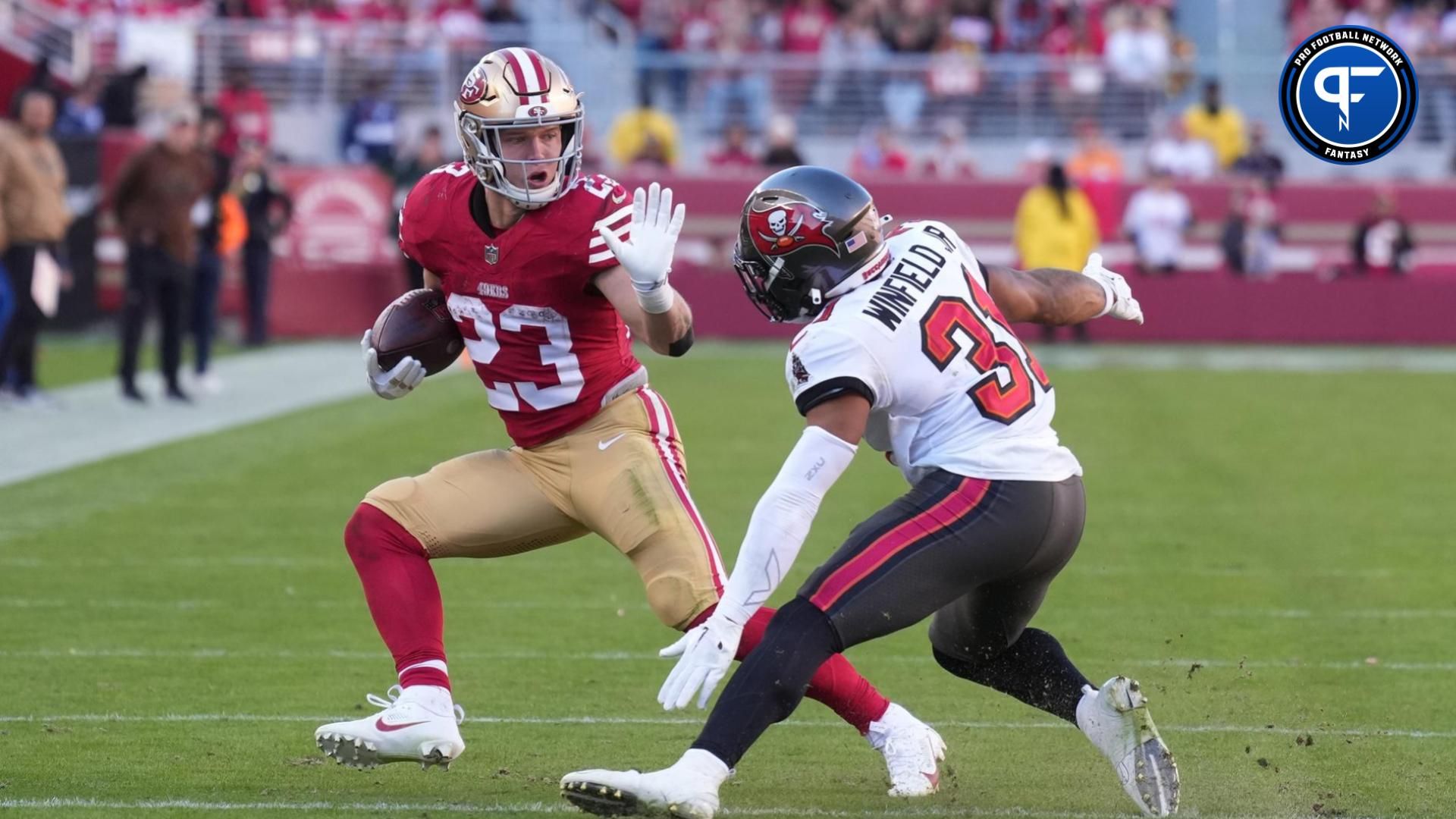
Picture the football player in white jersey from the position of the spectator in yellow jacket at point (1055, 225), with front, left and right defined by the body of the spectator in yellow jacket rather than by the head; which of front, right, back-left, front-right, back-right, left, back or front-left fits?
back

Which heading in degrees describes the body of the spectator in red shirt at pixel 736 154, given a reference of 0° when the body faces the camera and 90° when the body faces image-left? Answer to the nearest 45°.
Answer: approximately 0°

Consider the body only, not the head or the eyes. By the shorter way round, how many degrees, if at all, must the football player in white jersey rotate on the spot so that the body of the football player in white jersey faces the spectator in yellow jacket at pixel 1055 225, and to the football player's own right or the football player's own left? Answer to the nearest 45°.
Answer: approximately 45° to the football player's own right

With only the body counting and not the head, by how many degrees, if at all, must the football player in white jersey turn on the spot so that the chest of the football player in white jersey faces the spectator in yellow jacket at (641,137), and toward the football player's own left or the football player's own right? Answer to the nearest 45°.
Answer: approximately 45° to the football player's own right

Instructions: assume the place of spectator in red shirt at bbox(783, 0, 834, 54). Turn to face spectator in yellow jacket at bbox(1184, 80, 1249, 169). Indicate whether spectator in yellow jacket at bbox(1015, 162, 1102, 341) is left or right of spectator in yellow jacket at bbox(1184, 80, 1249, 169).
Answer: right

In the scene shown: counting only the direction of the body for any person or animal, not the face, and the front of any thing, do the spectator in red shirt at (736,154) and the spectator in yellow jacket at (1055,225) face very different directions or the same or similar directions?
very different directions

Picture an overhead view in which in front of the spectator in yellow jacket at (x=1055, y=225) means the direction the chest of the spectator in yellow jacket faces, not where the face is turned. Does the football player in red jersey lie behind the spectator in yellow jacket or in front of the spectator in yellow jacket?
behind

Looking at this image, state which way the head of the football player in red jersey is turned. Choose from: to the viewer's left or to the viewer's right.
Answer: to the viewer's right

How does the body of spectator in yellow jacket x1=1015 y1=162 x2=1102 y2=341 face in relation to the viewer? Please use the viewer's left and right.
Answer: facing away from the viewer

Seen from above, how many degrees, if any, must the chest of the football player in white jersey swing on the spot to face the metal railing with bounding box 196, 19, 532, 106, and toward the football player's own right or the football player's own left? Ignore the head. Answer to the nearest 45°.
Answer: approximately 45° to the football player's own right

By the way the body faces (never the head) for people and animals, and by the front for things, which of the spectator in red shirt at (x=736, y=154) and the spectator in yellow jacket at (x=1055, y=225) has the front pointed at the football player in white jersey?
the spectator in red shirt

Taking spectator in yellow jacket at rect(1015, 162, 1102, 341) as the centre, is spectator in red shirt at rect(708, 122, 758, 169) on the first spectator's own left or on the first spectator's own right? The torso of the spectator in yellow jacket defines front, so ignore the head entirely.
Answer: on the first spectator's own left

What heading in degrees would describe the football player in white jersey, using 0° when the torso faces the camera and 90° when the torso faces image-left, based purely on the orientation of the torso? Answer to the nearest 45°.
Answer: approximately 135°

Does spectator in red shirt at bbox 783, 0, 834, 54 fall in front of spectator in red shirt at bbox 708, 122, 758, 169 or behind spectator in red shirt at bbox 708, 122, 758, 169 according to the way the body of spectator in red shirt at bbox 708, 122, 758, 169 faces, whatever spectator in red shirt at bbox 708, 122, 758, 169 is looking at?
behind

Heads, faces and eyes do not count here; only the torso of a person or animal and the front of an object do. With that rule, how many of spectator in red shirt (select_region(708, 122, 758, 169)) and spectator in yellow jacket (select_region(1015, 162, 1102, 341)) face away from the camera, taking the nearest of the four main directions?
1

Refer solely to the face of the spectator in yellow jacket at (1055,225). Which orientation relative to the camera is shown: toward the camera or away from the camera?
away from the camera

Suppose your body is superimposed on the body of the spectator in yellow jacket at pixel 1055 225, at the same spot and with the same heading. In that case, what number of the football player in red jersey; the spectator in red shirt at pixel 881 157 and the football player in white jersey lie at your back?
2

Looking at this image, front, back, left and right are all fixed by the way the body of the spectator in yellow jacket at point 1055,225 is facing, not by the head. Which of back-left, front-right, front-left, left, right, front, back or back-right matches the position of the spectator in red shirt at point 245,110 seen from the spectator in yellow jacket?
left
